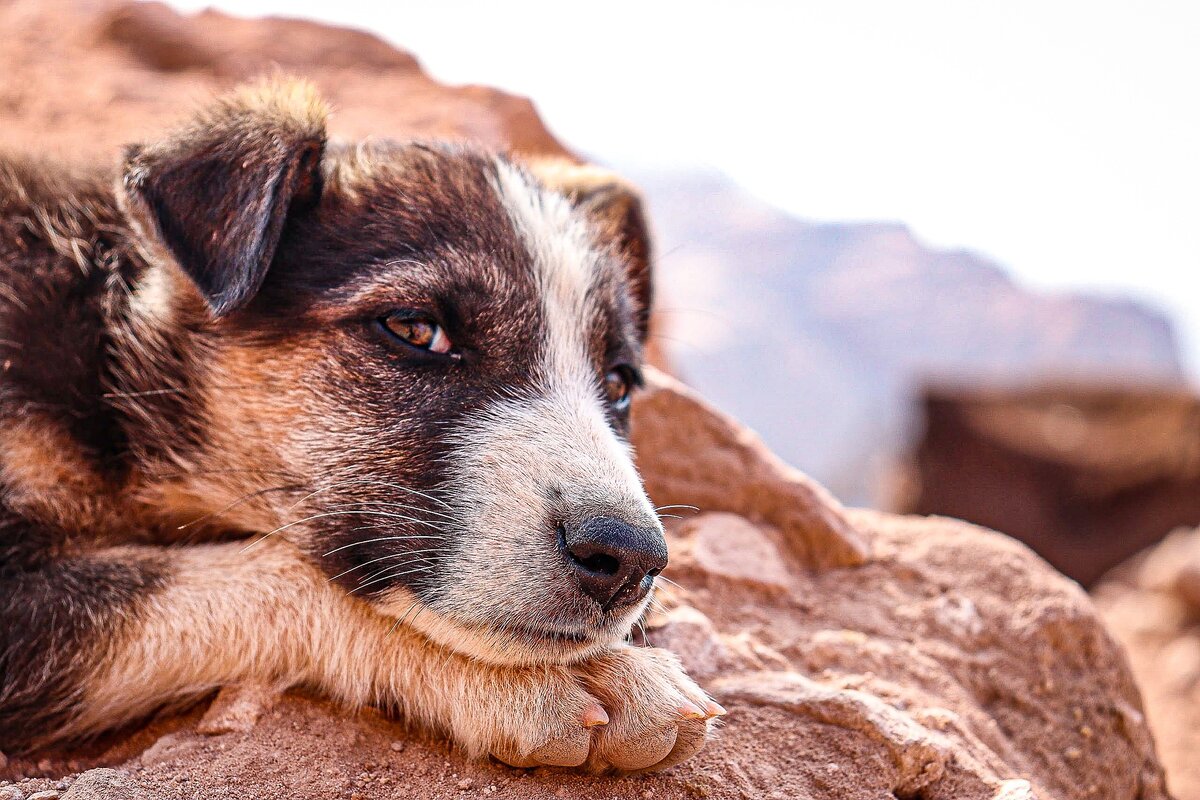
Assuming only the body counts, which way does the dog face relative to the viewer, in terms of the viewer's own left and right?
facing the viewer and to the right of the viewer
